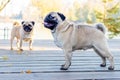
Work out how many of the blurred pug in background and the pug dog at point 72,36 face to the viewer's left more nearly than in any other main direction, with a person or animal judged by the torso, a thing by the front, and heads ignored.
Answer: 1

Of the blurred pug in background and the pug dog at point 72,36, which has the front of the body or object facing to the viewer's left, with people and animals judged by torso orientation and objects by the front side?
the pug dog

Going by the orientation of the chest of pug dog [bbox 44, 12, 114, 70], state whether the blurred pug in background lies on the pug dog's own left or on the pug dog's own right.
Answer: on the pug dog's own right

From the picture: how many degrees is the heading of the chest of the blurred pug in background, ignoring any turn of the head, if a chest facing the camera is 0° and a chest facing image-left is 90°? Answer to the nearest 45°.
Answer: approximately 315°

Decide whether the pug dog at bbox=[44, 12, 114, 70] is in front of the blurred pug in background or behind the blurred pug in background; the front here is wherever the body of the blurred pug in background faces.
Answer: in front

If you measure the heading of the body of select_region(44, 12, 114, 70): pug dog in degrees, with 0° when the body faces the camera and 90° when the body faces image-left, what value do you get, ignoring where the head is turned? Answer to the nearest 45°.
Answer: approximately 90°
